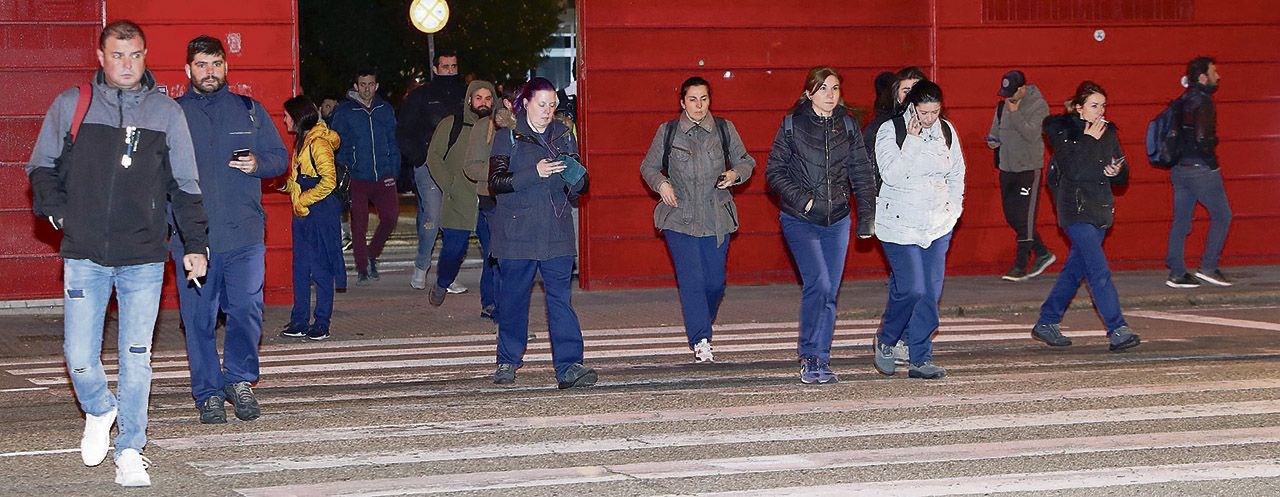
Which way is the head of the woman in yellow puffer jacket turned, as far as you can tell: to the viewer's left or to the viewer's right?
to the viewer's left

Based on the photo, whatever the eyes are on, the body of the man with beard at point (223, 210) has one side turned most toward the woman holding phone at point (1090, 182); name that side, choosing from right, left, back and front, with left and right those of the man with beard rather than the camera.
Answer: left

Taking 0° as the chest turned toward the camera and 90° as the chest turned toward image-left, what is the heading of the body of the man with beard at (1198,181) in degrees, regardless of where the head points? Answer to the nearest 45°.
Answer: approximately 270°

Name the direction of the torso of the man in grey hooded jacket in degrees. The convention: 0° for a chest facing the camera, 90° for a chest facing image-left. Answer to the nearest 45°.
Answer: approximately 45°

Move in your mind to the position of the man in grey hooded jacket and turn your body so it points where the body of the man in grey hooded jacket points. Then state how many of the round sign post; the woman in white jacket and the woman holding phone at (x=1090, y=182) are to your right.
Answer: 1

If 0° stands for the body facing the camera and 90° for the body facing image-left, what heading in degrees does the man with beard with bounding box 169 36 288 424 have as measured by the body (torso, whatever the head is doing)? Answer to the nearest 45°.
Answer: approximately 0°

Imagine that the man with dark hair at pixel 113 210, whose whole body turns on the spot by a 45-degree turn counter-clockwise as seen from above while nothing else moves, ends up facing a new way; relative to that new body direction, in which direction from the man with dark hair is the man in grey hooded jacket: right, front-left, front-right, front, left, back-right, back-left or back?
left

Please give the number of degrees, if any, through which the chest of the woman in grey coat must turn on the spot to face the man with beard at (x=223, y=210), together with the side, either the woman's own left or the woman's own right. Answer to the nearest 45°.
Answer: approximately 45° to the woman's own right

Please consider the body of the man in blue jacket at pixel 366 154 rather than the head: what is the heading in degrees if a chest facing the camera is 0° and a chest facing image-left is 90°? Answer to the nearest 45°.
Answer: approximately 0°
